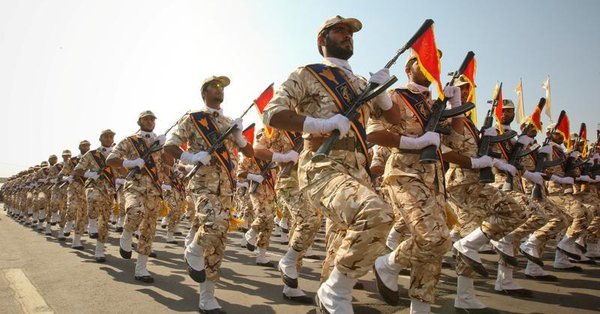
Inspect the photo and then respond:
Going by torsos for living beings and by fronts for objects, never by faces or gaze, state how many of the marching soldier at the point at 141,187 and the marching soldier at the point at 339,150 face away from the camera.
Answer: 0

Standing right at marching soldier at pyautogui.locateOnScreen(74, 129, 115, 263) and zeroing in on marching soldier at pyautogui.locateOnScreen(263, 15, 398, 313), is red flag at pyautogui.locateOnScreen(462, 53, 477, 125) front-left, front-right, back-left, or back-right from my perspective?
front-left

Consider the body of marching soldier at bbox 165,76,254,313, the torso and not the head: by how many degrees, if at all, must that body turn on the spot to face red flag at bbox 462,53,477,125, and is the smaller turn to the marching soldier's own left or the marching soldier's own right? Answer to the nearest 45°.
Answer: approximately 45° to the marching soldier's own left

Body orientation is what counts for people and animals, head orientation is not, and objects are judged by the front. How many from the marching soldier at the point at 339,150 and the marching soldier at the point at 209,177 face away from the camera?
0

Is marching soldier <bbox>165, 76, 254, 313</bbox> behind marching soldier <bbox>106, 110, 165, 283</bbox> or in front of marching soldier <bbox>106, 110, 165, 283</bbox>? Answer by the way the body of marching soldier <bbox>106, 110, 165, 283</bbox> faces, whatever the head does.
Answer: in front

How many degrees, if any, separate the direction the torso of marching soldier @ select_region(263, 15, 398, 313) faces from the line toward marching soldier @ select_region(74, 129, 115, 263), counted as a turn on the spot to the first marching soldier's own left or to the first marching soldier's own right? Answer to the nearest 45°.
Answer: approximately 180°

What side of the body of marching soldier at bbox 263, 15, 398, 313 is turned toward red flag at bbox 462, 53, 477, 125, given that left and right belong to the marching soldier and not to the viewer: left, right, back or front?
left

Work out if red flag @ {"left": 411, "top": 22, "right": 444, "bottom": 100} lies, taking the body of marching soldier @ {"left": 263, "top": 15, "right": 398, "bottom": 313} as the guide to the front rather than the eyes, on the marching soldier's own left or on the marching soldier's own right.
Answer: on the marching soldier's own left

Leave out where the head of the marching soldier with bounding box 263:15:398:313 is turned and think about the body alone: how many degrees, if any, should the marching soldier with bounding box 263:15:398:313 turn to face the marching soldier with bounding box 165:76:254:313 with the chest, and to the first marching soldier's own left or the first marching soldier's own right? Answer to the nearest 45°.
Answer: approximately 180°

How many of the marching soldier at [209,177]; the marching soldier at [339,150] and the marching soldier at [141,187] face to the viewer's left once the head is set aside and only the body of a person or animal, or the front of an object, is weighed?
0
